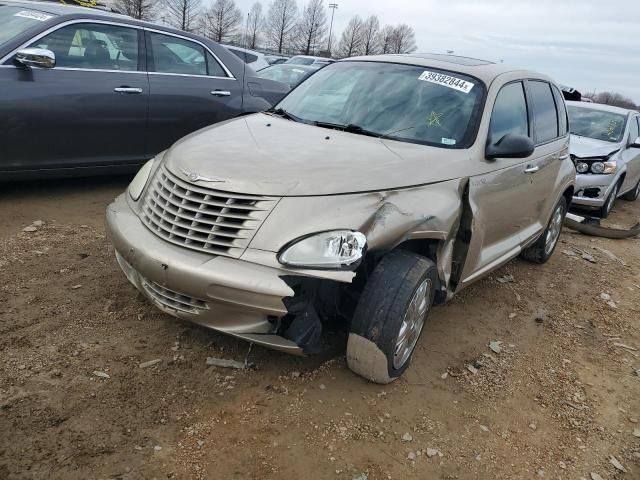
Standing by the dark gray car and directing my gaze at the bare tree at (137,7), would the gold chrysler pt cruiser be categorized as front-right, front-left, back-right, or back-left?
back-right

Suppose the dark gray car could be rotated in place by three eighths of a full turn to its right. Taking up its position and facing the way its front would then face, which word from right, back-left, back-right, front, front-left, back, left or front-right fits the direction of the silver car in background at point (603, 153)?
right

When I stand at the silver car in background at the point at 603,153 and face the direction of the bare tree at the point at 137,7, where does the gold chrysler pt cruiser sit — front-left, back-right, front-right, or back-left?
back-left

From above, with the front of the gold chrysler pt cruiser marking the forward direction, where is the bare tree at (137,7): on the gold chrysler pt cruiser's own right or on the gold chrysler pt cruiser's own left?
on the gold chrysler pt cruiser's own right

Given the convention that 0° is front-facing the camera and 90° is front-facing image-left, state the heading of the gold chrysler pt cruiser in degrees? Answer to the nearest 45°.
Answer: approximately 45°

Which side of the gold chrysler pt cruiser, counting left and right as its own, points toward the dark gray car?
right

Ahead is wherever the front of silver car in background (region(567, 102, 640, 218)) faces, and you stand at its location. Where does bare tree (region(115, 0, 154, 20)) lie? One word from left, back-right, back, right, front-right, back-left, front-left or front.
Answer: right

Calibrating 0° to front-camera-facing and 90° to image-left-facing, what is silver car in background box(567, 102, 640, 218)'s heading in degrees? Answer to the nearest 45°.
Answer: approximately 45°
